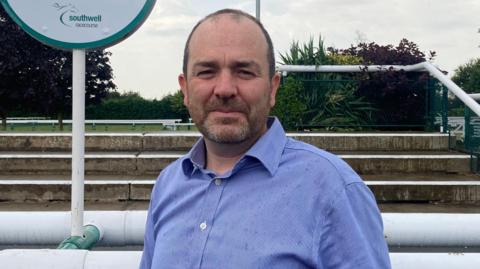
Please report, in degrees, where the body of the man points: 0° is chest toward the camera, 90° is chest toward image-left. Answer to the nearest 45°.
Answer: approximately 45°

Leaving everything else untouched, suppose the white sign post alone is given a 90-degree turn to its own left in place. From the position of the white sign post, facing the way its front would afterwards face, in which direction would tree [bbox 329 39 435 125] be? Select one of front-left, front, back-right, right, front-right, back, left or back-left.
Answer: front-left

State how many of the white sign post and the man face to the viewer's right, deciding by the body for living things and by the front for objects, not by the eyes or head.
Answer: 0

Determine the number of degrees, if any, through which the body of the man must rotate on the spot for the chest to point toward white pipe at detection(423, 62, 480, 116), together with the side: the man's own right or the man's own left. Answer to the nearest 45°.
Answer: approximately 180°

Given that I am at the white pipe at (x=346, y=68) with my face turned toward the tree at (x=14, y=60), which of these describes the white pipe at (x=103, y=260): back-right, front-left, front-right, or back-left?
back-left

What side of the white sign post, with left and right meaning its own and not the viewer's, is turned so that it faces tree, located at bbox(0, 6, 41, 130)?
back

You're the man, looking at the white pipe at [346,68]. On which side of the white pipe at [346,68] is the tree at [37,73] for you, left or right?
left

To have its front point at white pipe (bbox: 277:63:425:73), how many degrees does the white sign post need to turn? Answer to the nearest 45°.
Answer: approximately 135° to its left

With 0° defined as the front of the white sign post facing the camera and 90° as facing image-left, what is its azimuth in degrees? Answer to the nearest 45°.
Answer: approximately 0°

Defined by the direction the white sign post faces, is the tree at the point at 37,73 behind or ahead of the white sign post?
behind
